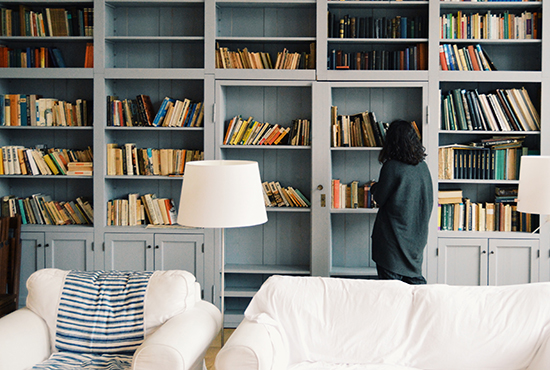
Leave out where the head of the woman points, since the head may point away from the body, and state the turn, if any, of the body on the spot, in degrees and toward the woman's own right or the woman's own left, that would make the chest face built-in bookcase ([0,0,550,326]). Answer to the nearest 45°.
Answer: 0° — they already face it

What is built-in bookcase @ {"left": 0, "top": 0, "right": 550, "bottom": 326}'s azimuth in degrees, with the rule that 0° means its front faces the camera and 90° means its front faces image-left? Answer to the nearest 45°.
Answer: approximately 0°

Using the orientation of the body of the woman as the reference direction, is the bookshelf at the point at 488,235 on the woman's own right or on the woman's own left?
on the woman's own right

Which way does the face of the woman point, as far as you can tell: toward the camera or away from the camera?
away from the camera

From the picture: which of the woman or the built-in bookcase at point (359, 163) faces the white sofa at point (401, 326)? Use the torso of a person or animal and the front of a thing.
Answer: the built-in bookcase

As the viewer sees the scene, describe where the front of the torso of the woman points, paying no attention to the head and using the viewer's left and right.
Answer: facing away from the viewer and to the left of the viewer

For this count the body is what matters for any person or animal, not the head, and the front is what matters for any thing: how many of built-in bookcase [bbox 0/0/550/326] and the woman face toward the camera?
1

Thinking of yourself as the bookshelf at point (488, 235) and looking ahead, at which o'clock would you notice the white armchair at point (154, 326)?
The white armchair is roughly at 1 o'clock from the bookshelf.

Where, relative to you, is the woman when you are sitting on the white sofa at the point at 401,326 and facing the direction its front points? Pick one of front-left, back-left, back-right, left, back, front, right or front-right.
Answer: back

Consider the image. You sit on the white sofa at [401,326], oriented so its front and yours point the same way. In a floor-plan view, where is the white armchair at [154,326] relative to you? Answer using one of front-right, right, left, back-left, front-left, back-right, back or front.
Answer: right

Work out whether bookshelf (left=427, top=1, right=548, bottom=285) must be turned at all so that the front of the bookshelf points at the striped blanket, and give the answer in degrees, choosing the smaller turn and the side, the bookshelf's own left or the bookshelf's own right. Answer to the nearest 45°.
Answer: approximately 45° to the bookshelf's own right

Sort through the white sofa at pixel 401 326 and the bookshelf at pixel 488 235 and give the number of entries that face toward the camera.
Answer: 2

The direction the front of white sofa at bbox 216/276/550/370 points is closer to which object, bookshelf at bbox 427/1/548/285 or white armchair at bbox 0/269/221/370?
the white armchair
